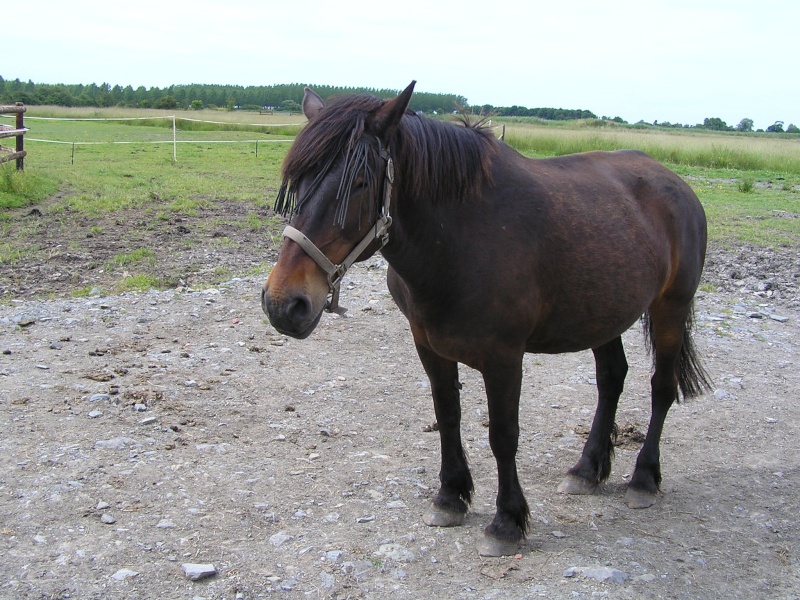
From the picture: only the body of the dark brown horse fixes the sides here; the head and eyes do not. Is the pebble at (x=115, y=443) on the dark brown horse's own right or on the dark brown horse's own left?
on the dark brown horse's own right

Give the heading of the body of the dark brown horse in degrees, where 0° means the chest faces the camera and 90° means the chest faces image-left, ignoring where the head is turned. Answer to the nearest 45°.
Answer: approximately 45°

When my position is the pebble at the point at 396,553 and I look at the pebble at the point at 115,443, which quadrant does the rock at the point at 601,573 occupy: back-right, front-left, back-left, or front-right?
back-right
